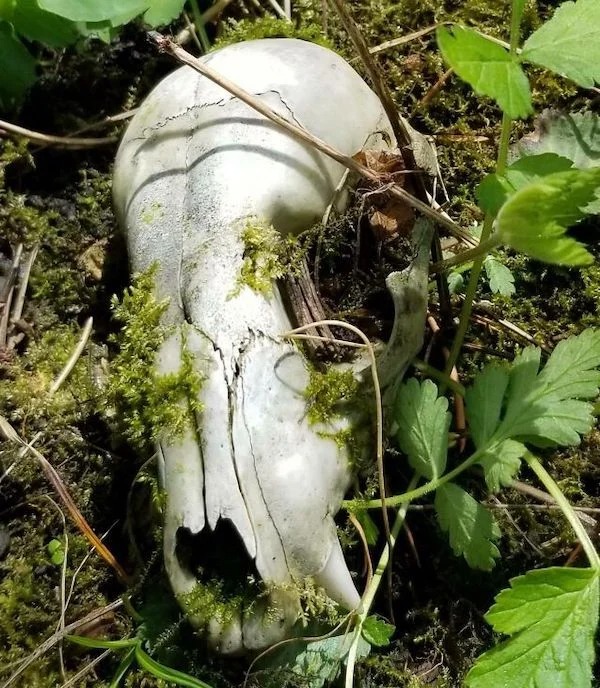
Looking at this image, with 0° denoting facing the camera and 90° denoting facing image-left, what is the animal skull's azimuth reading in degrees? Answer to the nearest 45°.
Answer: approximately 0°

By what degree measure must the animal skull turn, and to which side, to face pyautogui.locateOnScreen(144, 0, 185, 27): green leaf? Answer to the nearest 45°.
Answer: approximately 180°

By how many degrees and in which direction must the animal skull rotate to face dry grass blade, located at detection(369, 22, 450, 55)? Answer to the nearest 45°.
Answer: approximately 135° to its left
